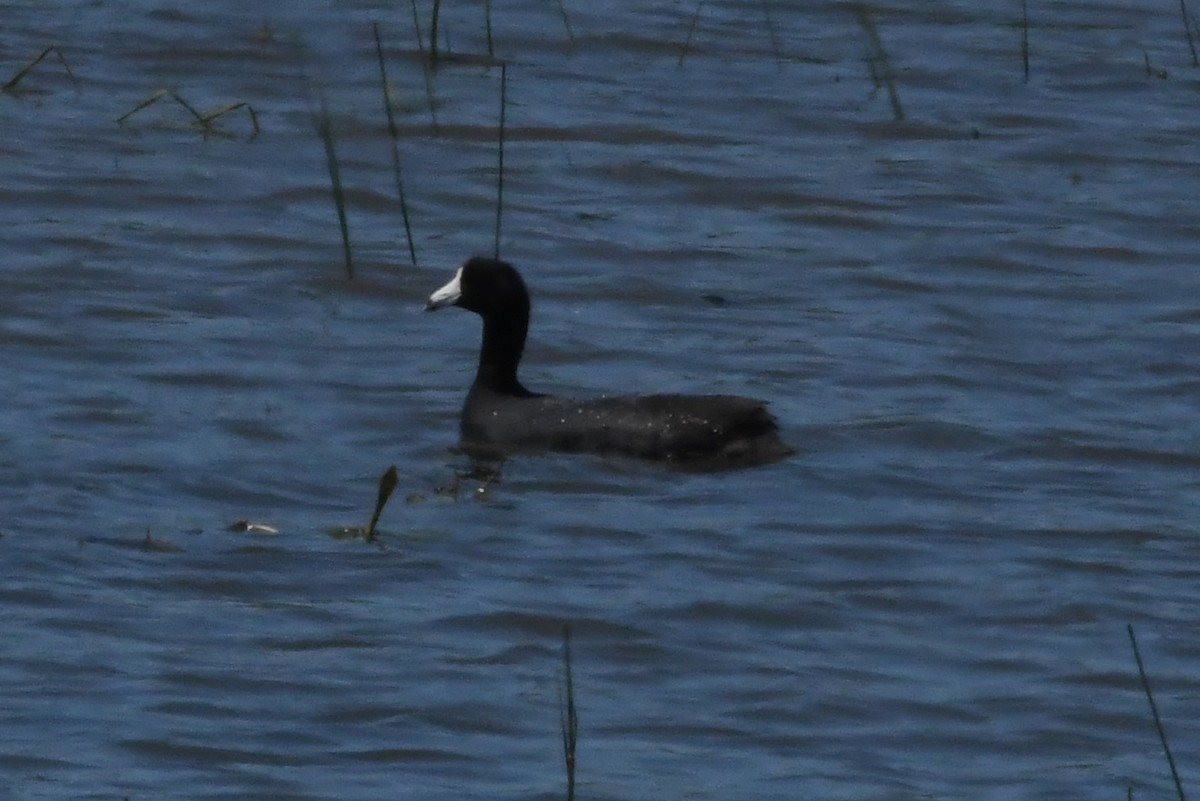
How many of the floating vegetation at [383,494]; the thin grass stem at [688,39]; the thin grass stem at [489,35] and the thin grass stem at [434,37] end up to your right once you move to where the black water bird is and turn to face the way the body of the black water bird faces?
3

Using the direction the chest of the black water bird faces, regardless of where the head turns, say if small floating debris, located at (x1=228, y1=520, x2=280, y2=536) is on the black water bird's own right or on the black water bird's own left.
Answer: on the black water bird's own left

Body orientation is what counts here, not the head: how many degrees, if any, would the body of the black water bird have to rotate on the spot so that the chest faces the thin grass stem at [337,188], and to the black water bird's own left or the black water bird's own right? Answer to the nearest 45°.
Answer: approximately 45° to the black water bird's own right

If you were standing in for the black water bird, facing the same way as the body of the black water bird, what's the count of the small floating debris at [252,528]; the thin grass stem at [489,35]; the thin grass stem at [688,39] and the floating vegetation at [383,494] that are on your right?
2

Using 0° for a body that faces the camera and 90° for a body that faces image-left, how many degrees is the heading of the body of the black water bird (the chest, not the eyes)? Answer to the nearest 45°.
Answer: approximately 90°

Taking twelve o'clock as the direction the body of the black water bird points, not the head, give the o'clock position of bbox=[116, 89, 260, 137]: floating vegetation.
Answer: The floating vegetation is roughly at 2 o'clock from the black water bird.

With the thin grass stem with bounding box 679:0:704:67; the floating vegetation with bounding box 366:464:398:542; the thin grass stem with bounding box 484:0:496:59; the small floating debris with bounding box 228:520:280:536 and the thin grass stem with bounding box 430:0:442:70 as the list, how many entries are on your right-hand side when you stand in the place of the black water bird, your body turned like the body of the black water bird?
3

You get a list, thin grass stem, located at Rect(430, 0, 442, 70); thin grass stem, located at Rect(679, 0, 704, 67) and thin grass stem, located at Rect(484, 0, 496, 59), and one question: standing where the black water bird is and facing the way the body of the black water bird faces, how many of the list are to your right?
3

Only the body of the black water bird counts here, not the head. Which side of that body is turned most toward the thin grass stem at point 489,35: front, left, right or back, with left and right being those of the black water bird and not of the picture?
right

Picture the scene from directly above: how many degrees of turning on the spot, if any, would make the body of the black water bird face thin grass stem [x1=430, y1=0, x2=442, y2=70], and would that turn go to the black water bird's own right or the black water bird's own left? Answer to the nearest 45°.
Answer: approximately 90° to the black water bird's own right

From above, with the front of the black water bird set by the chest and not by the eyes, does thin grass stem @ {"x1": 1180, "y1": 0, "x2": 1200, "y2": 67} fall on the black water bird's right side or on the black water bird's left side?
on the black water bird's right side
